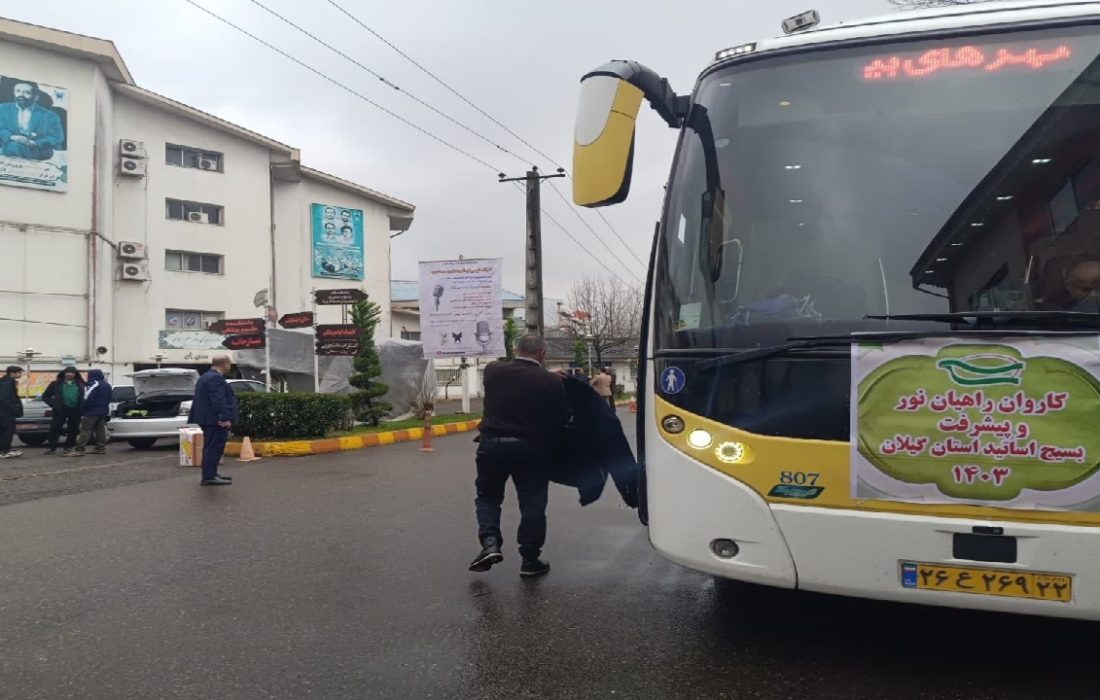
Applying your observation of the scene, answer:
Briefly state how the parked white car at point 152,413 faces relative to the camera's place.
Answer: facing away from the viewer and to the right of the viewer

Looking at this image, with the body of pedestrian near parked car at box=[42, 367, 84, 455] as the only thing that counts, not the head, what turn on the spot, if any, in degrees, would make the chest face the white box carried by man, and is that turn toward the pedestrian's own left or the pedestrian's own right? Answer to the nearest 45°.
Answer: approximately 45° to the pedestrian's own left

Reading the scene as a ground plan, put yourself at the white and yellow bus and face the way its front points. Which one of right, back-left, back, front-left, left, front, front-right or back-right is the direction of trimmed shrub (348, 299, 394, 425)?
back-right

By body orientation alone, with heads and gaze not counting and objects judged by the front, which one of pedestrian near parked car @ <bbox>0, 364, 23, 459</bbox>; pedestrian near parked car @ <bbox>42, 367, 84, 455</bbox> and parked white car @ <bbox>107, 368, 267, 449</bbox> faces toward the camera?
pedestrian near parked car @ <bbox>42, 367, 84, 455</bbox>

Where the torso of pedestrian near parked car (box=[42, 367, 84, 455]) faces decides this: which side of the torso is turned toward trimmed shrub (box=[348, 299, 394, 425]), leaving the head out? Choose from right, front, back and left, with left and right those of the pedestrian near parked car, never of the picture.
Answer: left

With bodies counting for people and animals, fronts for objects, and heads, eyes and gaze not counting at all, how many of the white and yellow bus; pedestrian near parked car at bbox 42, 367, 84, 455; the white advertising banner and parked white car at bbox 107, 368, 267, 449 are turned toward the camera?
3
